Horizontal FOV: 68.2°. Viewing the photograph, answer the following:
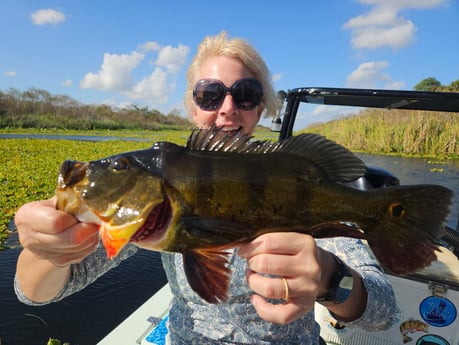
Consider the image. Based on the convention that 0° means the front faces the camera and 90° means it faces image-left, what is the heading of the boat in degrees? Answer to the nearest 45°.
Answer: approximately 0°
